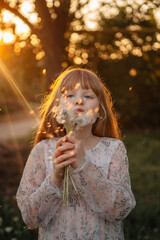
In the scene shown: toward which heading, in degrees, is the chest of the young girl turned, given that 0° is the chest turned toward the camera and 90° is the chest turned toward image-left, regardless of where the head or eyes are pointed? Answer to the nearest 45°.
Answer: approximately 0°
